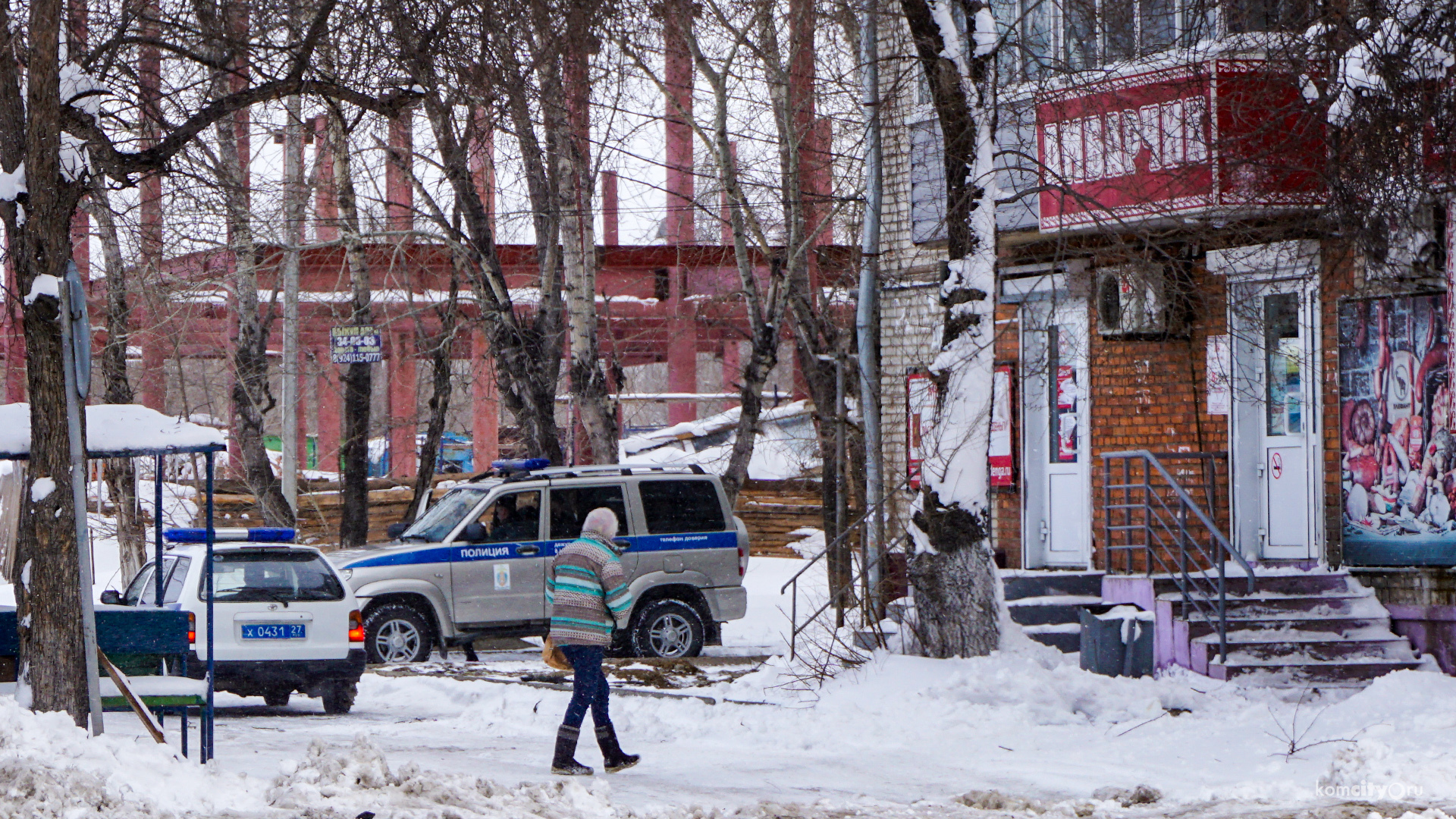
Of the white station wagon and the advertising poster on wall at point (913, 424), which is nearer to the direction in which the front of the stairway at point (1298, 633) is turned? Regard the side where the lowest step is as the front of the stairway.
the white station wagon

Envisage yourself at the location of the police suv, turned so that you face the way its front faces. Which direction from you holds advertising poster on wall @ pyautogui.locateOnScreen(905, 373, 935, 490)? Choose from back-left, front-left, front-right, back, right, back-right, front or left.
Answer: back

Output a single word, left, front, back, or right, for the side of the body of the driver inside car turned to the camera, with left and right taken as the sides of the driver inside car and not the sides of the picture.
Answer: left

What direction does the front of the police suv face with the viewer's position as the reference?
facing to the left of the viewer

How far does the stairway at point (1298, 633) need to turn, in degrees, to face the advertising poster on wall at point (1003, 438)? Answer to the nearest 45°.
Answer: approximately 135° to its right

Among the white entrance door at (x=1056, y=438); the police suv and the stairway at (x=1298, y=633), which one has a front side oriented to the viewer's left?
the police suv

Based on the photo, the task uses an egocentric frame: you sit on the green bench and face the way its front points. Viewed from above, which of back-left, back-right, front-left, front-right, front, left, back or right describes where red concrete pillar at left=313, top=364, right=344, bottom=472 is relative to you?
back

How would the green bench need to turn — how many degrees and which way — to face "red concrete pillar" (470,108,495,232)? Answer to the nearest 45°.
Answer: approximately 135° to its left
